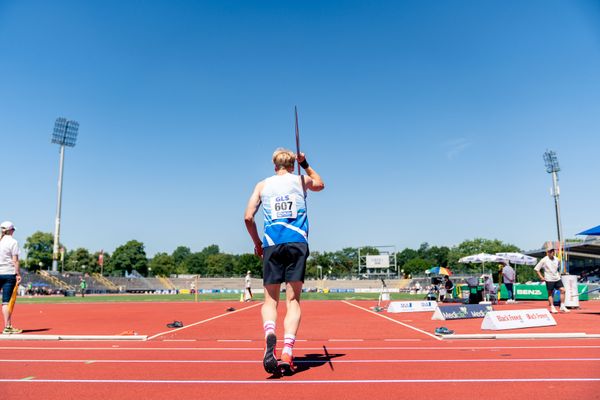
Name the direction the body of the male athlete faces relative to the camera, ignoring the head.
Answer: away from the camera

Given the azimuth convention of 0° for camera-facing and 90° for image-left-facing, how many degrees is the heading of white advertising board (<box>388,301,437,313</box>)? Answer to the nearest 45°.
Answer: approximately 0°

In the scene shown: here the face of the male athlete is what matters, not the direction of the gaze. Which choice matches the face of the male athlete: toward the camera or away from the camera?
away from the camera

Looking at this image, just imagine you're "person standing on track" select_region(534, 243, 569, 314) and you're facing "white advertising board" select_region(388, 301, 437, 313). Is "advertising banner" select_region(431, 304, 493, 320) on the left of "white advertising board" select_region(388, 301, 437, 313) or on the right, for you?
left

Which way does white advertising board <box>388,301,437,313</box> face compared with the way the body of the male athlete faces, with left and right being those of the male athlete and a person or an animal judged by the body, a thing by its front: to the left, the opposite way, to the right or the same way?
the opposite way

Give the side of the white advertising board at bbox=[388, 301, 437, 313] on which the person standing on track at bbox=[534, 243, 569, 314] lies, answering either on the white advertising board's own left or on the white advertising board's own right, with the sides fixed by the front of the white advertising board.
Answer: on the white advertising board's own left

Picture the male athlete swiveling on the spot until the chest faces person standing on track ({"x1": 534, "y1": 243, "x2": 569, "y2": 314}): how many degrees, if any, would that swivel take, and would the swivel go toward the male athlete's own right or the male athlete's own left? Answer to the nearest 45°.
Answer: approximately 45° to the male athlete's own right

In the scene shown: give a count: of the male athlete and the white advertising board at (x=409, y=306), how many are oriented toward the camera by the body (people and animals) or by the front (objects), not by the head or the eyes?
1
